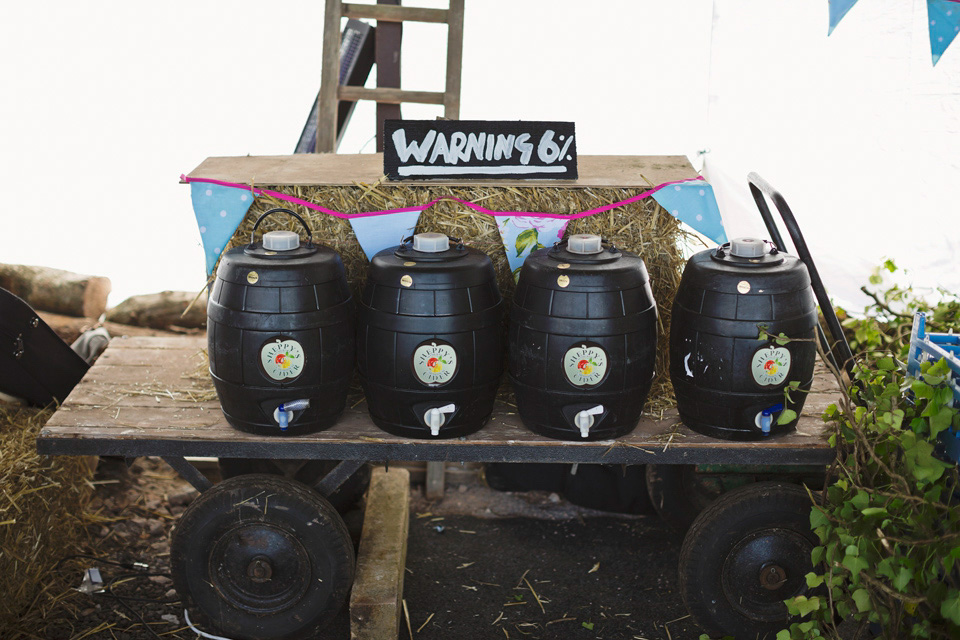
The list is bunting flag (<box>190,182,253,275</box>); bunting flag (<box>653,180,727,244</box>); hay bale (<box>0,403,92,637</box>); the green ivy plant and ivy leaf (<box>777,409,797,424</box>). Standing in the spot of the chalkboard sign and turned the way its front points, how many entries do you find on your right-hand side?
2

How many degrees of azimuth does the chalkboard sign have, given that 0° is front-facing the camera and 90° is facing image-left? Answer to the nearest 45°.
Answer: approximately 0°

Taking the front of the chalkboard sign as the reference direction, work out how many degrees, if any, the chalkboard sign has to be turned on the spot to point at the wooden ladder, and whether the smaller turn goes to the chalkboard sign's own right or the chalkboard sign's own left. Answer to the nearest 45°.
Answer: approximately 180°

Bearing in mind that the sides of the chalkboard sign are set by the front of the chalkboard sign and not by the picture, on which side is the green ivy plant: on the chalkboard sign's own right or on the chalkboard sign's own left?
on the chalkboard sign's own left

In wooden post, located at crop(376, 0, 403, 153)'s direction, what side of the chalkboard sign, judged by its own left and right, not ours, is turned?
back

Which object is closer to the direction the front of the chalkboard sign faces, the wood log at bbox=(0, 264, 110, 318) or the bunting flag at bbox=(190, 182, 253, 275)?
the bunting flag

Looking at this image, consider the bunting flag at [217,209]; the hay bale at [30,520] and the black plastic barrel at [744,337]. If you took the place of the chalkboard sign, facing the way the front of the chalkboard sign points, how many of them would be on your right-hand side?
2

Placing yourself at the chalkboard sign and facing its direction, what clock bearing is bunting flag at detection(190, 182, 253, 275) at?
The bunting flag is roughly at 3 o'clock from the chalkboard sign.

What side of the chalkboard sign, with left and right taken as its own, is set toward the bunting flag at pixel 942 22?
left

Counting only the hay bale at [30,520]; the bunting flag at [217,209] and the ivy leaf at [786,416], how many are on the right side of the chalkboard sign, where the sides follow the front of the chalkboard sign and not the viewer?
2

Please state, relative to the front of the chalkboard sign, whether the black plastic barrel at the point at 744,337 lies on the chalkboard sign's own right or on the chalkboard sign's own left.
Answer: on the chalkboard sign's own left

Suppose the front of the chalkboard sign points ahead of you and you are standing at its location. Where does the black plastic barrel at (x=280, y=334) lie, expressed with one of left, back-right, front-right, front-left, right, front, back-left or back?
front-right

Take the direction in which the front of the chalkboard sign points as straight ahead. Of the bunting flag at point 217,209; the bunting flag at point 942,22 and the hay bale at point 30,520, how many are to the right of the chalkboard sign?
2
